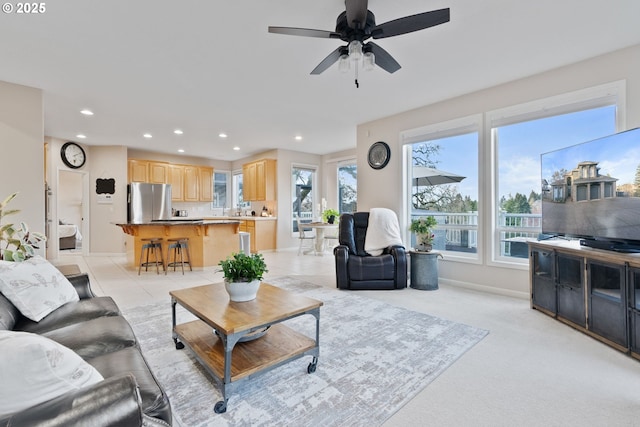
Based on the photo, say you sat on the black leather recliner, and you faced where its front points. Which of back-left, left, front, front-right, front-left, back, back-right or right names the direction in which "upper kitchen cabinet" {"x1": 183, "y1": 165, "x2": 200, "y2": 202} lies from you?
back-right

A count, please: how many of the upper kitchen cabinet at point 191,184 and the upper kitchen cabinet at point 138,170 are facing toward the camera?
2

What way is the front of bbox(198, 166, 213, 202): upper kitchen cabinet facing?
toward the camera

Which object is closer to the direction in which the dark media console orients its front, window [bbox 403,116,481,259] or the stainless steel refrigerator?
the stainless steel refrigerator

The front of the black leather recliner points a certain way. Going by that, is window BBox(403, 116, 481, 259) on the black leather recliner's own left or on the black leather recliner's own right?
on the black leather recliner's own left

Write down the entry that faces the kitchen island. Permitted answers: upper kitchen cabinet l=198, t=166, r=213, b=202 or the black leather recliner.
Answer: the upper kitchen cabinet

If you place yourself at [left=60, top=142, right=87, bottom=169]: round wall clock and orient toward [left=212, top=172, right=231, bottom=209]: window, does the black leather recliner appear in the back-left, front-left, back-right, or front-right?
front-right

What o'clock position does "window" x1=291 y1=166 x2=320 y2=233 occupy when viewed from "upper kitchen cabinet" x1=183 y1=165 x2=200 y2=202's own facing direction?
The window is roughly at 10 o'clock from the upper kitchen cabinet.

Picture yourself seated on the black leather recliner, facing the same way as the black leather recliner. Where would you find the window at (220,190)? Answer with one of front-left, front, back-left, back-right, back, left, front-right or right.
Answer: back-right

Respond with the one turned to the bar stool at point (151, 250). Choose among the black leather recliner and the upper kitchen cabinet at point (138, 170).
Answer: the upper kitchen cabinet

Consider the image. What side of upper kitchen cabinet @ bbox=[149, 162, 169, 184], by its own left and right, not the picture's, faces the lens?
front

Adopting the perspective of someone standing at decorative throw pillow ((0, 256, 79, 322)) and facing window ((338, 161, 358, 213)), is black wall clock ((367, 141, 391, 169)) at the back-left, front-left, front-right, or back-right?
front-right

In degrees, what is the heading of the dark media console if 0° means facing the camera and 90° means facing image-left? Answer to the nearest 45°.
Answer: approximately 45°

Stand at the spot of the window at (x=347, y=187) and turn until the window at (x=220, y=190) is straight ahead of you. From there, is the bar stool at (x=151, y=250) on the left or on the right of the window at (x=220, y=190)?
left

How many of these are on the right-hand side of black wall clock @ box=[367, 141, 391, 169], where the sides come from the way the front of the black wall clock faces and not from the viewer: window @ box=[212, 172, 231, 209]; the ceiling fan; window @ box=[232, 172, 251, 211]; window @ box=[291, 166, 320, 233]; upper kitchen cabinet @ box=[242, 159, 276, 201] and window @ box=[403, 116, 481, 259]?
4

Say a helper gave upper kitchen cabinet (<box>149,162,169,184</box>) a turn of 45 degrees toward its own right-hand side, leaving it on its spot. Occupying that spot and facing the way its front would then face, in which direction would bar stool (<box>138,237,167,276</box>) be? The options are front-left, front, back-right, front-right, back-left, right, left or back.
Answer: front-left

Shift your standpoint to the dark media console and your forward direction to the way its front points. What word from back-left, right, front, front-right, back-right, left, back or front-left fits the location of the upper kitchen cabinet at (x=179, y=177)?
front-right

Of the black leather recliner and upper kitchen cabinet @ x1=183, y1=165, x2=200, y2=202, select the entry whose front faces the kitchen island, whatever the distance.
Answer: the upper kitchen cabinet

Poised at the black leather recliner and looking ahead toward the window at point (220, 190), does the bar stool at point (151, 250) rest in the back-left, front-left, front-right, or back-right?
front-left
